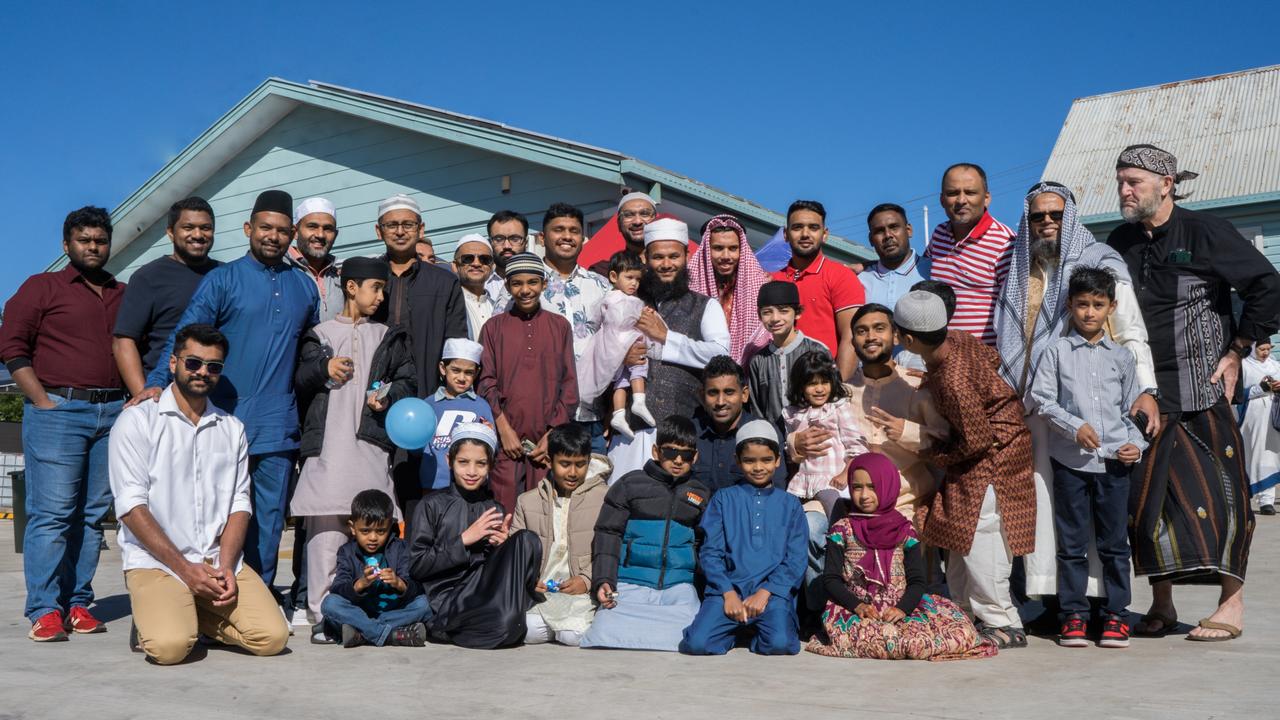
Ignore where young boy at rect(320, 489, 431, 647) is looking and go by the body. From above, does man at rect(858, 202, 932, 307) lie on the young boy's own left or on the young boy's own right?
on the young boy's own left

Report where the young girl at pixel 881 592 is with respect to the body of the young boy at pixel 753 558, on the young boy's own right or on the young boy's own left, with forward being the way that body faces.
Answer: on the young boy's own left

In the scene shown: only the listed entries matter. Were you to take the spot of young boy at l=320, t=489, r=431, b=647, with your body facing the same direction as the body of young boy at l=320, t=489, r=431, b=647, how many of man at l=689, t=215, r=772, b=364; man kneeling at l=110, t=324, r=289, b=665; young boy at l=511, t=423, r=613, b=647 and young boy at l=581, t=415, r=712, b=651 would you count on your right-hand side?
1

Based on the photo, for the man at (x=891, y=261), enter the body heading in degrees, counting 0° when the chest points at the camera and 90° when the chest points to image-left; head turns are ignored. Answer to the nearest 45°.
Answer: approximately 0°

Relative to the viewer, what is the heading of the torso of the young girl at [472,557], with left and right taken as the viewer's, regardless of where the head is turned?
facing the viewer and to the right of the viewer

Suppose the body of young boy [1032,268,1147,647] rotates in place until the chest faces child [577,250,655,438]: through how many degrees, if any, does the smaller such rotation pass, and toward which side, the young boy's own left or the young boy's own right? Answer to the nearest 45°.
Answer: approximately 90° to the young boy's own right

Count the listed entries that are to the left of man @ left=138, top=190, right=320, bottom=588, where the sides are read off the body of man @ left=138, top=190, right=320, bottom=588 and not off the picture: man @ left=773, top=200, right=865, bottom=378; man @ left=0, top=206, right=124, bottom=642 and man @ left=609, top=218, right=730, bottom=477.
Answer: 2

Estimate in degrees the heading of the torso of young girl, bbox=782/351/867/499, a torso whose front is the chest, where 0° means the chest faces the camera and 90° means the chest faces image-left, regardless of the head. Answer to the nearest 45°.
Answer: approximately 45°

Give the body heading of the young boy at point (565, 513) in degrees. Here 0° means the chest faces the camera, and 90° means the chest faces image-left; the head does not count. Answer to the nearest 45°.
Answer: approximately 0°

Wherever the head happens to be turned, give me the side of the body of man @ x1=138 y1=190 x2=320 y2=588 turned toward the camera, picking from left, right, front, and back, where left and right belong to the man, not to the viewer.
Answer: front
